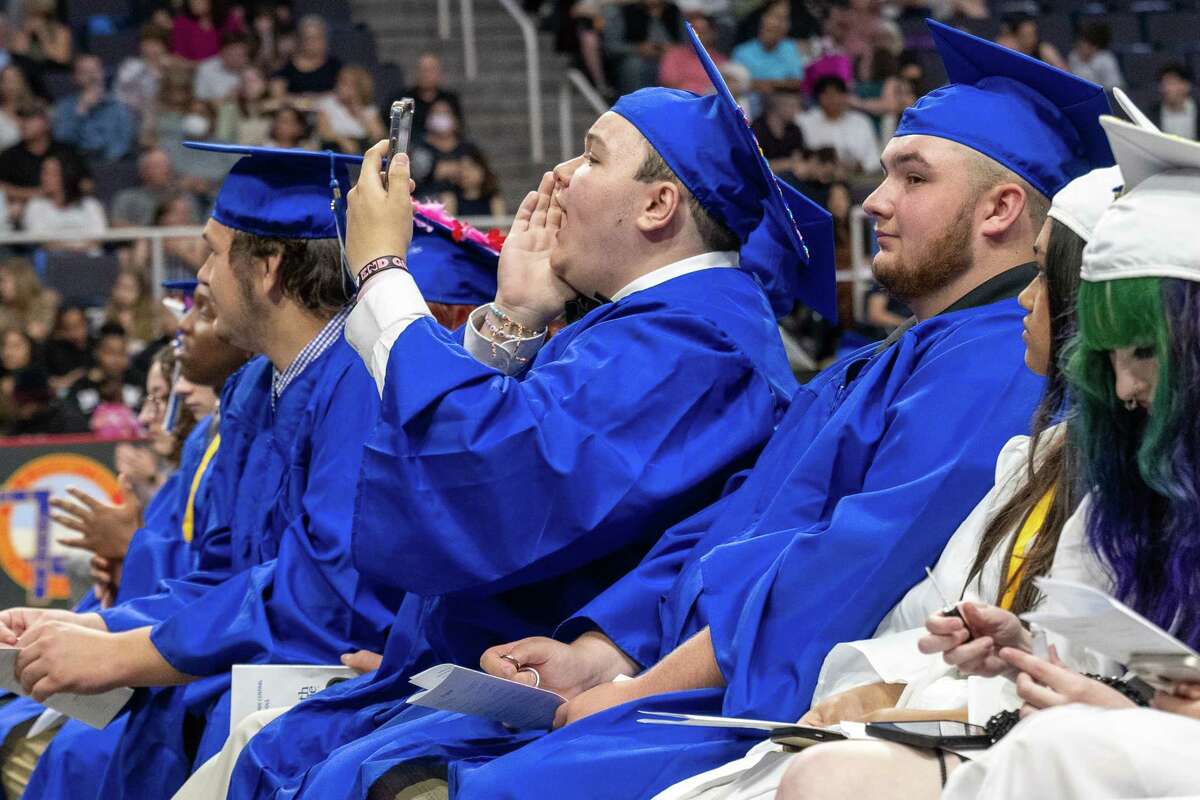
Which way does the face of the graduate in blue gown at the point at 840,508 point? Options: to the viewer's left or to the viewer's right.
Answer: to the viewer's left

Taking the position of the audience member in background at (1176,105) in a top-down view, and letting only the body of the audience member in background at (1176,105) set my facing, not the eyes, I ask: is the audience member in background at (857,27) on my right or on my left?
on my right

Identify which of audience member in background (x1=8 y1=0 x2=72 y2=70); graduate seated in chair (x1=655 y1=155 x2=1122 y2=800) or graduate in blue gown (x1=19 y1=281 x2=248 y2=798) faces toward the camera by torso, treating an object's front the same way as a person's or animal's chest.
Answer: the audience member in background

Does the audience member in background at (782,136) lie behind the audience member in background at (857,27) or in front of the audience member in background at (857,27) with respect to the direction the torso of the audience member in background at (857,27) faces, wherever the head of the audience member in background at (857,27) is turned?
in front

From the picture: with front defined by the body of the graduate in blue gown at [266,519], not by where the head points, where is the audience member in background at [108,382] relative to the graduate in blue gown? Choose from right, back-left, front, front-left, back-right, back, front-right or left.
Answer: right

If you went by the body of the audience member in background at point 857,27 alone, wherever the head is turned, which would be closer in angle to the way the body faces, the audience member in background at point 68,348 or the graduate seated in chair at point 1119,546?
the graduate seated in chair

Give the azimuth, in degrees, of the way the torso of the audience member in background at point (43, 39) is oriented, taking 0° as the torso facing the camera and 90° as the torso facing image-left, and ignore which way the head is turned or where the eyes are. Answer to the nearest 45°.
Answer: approximately 0°

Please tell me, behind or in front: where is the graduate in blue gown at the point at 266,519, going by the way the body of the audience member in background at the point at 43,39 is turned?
in front

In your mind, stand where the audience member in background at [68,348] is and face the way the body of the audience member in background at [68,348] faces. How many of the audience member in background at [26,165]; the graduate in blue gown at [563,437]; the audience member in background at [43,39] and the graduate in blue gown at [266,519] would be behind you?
2

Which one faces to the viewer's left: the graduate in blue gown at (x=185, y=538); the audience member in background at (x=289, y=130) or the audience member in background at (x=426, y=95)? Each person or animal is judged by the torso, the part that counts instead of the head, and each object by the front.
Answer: the graduate in blue gown

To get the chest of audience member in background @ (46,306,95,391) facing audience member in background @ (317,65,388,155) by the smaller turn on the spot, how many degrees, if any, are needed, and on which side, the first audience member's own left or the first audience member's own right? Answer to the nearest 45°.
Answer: approximately 135° to the first audience member's own left

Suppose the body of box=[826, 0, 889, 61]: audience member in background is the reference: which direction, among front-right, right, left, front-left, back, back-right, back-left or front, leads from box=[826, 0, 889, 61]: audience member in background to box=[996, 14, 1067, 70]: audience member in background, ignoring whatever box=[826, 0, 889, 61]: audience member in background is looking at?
left

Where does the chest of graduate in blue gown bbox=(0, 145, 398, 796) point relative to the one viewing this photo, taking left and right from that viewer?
facing to the left of the viewer

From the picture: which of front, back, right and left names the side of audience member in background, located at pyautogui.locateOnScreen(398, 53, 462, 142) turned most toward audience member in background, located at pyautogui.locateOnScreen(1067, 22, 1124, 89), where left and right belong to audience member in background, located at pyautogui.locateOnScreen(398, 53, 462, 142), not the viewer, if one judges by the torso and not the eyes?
left
